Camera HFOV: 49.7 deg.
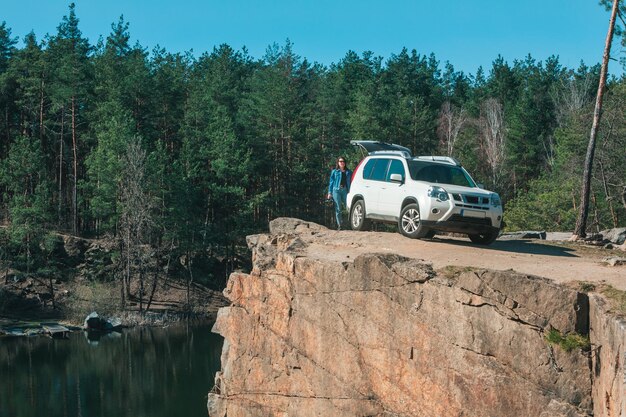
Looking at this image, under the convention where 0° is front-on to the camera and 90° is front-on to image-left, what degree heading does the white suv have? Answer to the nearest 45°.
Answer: approximately 315°

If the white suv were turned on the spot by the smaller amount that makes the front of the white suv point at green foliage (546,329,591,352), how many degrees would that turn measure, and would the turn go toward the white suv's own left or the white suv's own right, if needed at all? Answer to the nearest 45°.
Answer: approximately 45° to the white suv's own right

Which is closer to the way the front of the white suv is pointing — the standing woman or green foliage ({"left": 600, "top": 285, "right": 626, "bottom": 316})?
the green foliage

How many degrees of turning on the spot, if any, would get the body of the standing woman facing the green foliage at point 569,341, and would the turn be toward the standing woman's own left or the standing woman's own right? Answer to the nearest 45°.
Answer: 0° — they already face it

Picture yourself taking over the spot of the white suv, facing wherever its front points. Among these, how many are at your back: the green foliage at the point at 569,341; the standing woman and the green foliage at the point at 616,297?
1

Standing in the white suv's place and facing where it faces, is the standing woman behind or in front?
behind

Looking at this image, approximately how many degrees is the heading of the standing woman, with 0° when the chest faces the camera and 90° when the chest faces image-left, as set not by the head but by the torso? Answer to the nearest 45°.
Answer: approximately 0°
